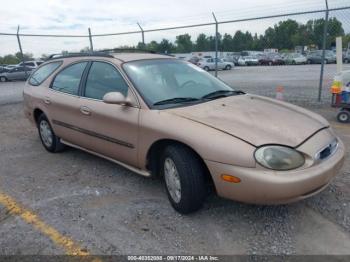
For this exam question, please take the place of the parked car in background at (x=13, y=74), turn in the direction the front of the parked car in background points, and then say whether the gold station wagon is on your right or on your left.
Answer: on your left

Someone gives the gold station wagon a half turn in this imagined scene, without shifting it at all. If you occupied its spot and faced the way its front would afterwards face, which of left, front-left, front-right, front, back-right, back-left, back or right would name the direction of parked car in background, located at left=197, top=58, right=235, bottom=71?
front-right

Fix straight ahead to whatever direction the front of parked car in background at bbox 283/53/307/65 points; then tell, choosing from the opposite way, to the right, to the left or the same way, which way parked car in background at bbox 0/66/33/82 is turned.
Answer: to the right

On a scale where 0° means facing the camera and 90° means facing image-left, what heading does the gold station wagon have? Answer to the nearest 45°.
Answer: approximately 315°

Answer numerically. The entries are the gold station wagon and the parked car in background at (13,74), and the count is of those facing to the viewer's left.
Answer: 1

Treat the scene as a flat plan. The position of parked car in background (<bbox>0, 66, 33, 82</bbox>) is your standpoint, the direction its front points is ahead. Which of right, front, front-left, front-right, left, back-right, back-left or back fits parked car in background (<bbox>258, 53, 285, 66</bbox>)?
back

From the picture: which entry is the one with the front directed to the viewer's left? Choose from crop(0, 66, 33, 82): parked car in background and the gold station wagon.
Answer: the parked car in background

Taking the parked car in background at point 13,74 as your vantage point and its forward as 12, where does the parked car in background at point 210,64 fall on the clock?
the parked car in background at point 210,64 is roughly at 6 o'clock from the parked car in background at point 13,74.

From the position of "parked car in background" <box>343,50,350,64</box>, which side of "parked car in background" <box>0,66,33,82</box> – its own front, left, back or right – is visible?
back

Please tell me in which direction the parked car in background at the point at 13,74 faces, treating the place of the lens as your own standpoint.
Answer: facing to the left of the viewer

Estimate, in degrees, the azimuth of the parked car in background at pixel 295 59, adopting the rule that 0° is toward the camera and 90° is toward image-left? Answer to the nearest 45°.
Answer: approximately 315°

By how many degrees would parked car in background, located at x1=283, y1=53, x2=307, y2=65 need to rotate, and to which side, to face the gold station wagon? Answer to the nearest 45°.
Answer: approximately 45° to its right

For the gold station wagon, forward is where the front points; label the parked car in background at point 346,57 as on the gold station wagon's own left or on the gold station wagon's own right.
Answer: on the gold station wagon's own left
